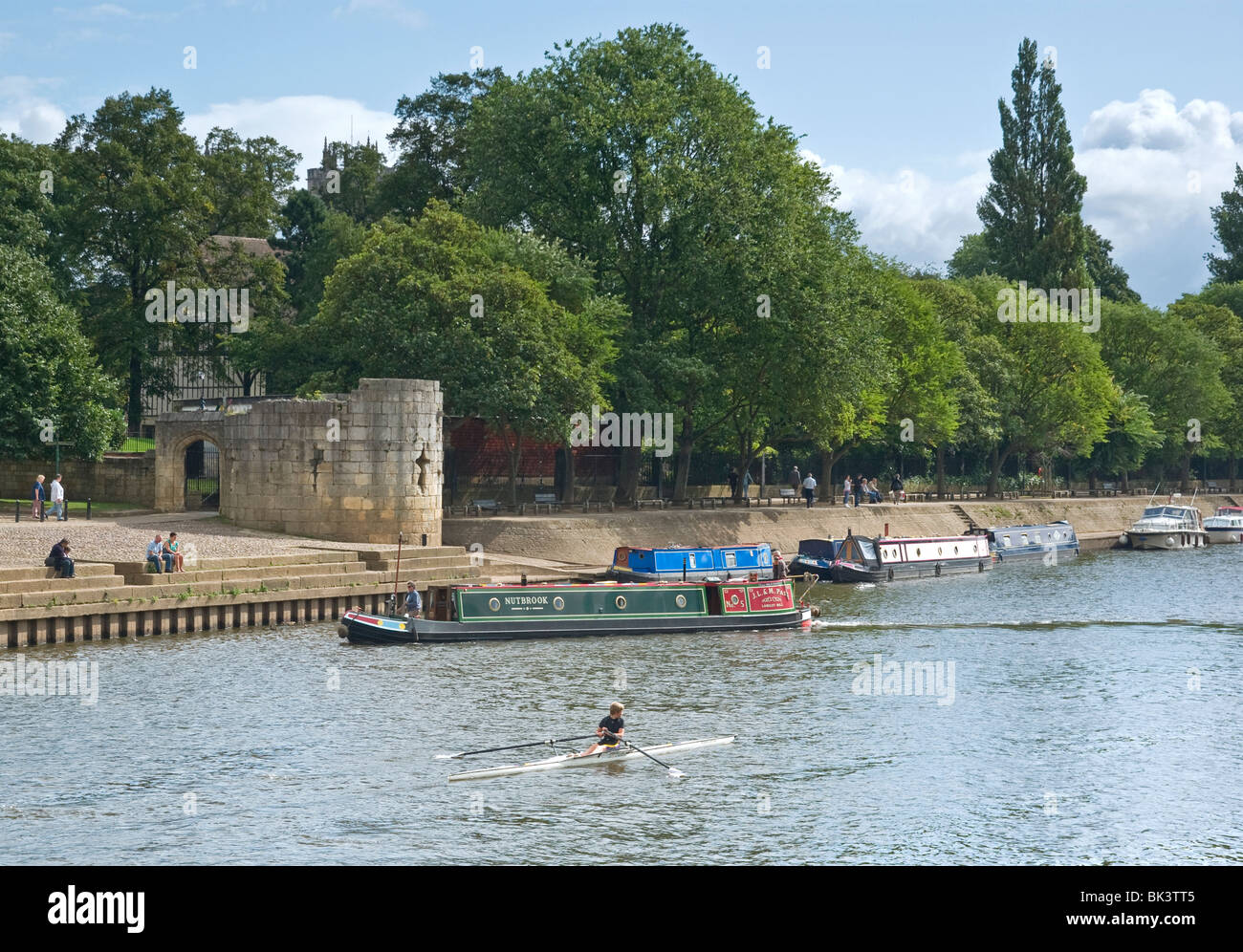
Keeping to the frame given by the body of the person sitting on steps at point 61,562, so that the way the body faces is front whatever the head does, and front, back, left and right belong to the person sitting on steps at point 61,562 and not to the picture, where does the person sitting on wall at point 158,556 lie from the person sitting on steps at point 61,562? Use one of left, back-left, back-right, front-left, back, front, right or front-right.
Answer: left

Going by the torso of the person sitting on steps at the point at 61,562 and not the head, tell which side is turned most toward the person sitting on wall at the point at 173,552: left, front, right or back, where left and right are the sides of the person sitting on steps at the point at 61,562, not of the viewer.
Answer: left

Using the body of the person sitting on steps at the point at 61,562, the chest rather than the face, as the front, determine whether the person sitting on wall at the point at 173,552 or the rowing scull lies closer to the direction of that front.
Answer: the rowing scull

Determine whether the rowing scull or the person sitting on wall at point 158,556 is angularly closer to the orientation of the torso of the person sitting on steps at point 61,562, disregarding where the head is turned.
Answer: the rowing scull

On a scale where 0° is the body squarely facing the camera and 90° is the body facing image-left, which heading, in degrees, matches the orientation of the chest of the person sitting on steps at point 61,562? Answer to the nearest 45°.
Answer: approximately 315°

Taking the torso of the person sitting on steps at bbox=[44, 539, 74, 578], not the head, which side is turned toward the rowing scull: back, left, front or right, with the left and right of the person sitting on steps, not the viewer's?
front
